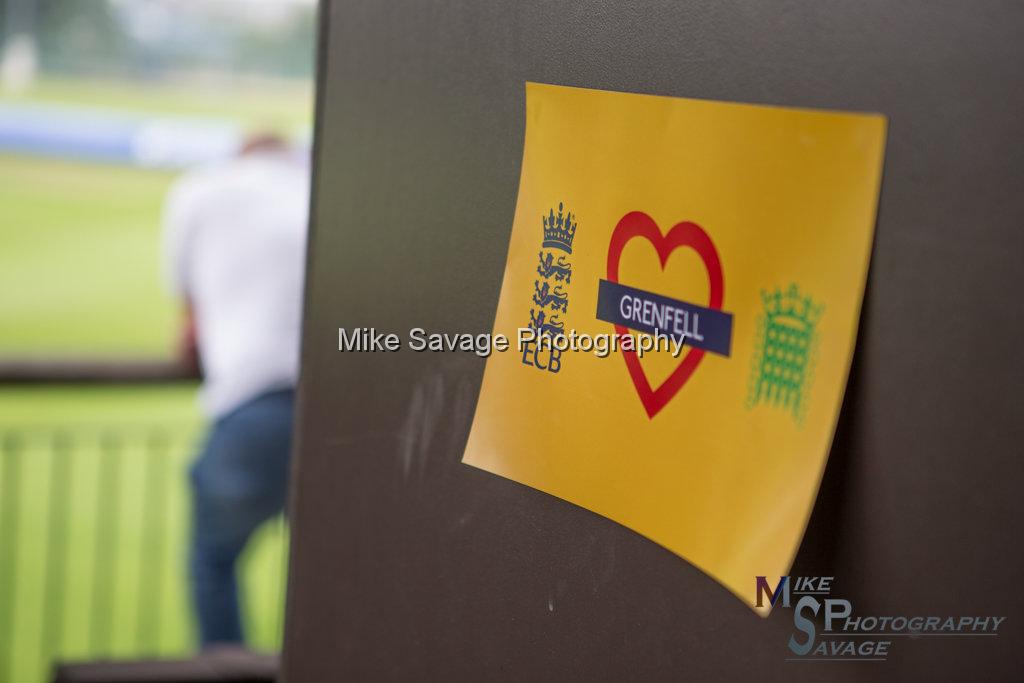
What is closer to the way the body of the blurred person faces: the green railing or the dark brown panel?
the green railing

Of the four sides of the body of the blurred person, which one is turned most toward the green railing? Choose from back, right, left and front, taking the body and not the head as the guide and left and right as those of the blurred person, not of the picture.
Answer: front

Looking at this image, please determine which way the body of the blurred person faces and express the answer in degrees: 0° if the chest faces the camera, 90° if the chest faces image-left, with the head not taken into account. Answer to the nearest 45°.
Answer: approximately 180°

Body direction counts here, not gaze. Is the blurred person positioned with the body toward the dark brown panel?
no
